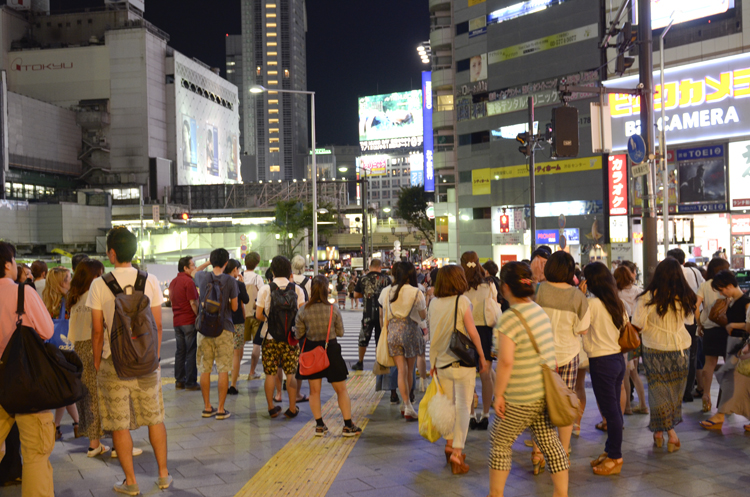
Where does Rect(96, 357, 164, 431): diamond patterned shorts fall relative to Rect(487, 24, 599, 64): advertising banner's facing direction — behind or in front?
in front

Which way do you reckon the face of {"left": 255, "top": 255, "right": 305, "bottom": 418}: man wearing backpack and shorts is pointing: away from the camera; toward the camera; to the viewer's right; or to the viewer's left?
away from the camera

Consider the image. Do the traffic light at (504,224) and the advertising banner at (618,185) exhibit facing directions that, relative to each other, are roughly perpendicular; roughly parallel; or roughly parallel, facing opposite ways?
roughly parallel

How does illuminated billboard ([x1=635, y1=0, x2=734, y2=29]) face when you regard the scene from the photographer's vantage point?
facing the viewer and to the left of the viewer

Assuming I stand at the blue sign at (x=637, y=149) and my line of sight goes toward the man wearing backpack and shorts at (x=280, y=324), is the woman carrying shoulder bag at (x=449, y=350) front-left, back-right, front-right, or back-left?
front-left

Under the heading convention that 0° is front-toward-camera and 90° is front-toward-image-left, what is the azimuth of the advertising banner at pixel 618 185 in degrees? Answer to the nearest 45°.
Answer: approximately 0°

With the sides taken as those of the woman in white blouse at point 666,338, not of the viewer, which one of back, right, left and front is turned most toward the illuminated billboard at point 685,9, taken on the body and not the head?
front

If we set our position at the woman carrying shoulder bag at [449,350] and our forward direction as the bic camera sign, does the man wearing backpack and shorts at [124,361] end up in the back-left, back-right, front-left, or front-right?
back-left

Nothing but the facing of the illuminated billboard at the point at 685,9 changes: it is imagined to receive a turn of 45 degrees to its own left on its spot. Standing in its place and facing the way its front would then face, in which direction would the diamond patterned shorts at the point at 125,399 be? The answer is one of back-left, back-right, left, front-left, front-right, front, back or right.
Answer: front

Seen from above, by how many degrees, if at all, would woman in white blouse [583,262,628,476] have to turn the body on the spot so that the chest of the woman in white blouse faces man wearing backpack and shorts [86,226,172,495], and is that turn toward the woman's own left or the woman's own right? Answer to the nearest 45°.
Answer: approximately 90° to the woman's own left

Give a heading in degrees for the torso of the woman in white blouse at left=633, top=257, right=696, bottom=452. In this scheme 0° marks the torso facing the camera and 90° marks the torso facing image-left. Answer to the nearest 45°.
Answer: approximately 180°

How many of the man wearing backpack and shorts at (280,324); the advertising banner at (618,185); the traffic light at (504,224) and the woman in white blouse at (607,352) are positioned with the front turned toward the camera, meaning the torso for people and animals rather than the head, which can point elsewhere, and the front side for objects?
2

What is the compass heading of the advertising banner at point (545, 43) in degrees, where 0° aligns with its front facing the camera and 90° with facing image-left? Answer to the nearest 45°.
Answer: approximately 45°

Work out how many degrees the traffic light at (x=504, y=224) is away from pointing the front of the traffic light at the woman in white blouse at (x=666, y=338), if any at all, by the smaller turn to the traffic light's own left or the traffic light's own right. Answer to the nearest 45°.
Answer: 0° — it already faces them

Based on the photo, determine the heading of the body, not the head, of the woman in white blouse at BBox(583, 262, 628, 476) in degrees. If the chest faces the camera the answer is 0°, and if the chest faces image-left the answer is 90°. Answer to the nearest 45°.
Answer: approximately 135°

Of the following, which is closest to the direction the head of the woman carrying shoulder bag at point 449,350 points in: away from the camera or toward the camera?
away from the camera

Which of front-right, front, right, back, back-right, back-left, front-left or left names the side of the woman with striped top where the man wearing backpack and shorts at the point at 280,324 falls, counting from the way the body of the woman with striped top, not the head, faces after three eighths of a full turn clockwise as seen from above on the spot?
back-left
